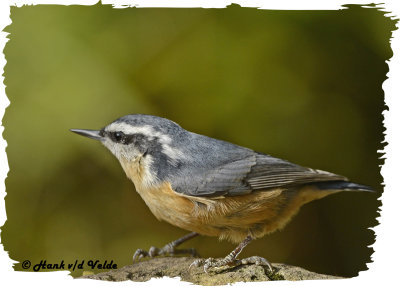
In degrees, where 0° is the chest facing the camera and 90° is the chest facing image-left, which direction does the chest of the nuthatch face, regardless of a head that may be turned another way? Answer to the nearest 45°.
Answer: approximately 90°
